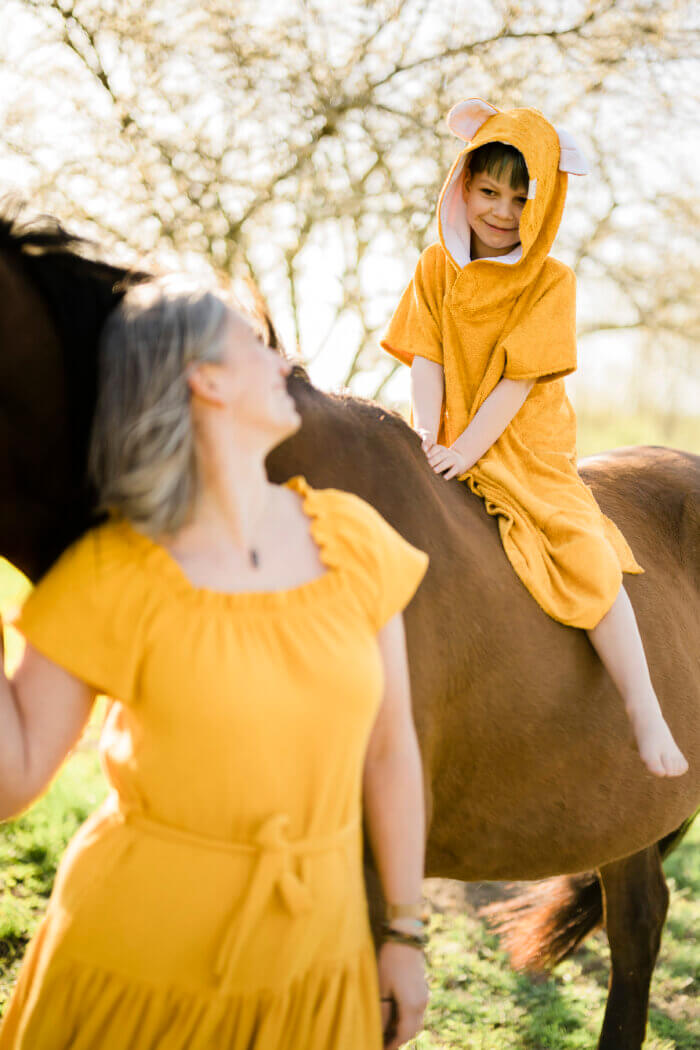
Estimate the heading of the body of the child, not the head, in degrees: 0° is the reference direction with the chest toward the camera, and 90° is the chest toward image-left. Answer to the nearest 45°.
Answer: approximately 45°

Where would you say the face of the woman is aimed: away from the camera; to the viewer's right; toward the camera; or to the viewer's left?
to the viewer's right
